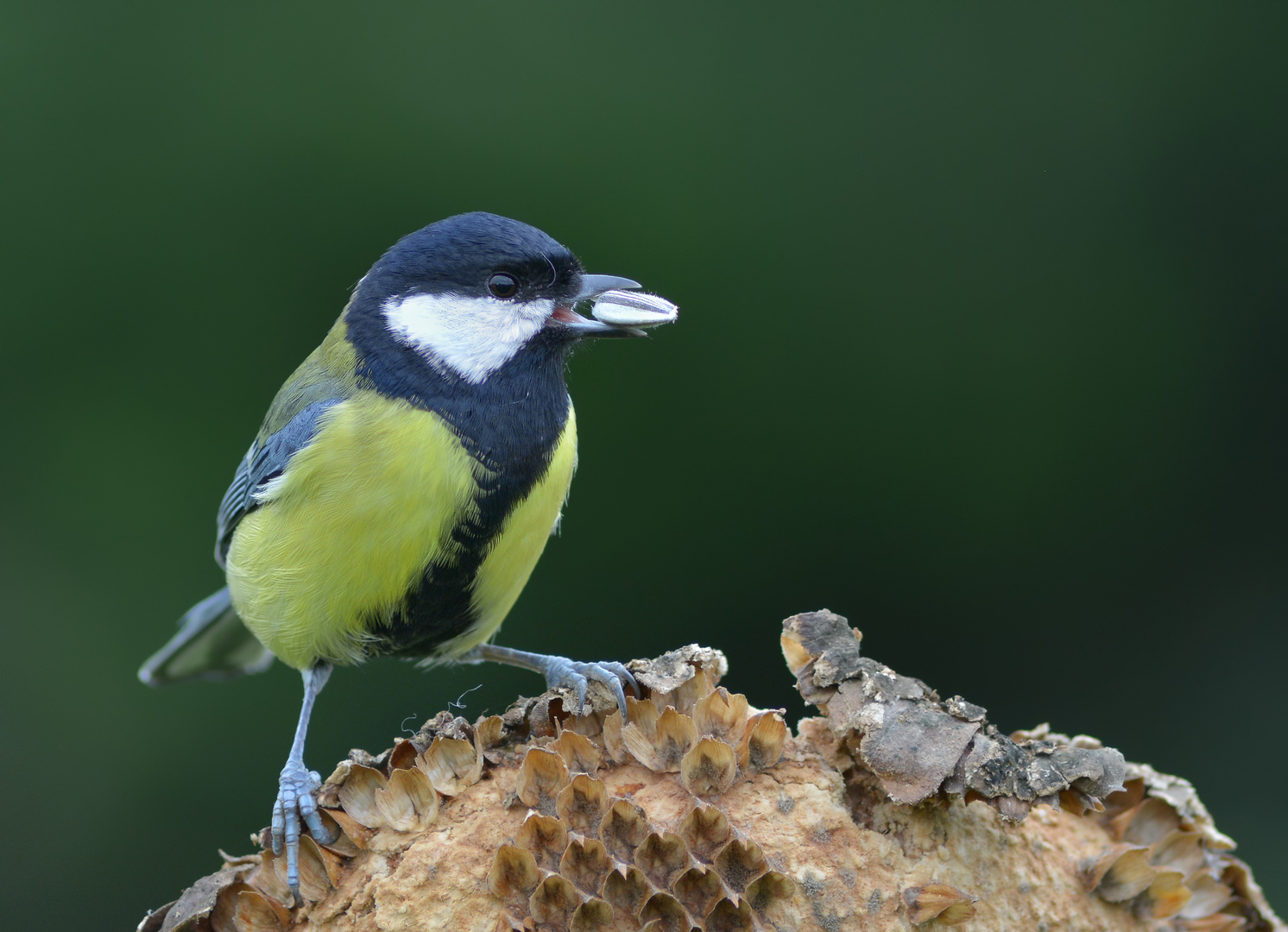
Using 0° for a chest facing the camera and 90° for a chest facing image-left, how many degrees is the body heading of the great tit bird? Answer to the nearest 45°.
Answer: approximately 315°
